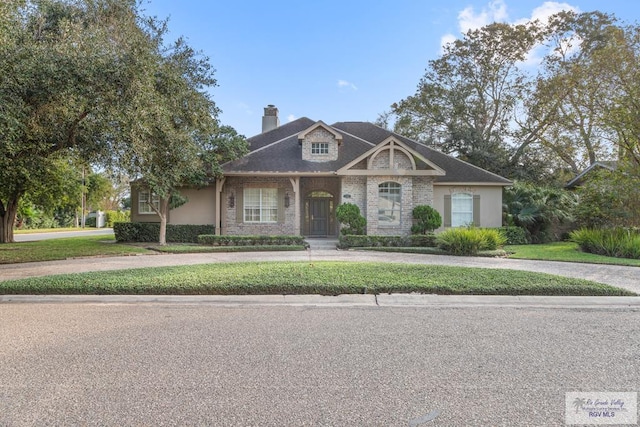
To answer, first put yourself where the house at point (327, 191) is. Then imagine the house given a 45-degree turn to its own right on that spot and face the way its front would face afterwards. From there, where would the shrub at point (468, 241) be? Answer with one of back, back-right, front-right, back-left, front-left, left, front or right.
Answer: left

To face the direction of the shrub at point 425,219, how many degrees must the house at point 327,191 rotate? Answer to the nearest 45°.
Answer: approximately 45° to its left

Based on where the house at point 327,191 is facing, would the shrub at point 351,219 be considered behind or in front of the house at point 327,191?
in front

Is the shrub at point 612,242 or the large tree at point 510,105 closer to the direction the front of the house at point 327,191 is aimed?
the shrub

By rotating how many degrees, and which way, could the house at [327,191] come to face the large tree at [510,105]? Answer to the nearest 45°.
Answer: approximately 135° to its left

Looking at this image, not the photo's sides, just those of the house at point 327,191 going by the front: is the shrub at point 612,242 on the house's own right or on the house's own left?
on the house's own left

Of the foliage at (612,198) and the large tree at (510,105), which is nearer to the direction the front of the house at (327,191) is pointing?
the foliage

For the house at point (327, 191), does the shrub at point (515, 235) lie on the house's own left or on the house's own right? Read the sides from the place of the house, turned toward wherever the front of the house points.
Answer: on the house's own left

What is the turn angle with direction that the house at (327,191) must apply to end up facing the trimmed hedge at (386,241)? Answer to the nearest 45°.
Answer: approximately 45° to its left

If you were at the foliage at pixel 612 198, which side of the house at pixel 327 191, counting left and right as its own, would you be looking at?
left

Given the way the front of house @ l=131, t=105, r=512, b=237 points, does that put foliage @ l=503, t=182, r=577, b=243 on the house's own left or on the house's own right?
on the house's own left

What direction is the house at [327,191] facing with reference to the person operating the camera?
facing the viewer

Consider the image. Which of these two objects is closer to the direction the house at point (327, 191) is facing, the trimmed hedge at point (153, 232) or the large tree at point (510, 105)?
the trimmed hedge

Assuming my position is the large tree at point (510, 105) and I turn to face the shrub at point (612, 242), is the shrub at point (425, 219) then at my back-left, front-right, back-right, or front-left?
front-right
